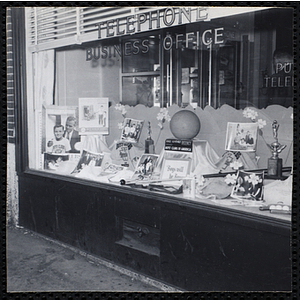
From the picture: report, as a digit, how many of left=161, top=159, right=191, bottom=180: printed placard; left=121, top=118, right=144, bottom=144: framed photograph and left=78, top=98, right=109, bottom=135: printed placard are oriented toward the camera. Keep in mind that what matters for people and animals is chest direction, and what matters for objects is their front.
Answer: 3

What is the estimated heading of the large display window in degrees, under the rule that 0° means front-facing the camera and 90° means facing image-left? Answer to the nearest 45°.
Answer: approximately 45°

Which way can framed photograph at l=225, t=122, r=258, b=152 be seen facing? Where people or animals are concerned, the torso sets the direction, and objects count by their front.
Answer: toward the camera

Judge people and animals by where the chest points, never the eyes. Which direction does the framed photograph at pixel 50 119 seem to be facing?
toward the camera

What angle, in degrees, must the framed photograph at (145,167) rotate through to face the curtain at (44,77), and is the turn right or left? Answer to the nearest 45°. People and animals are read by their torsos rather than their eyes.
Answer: approximately 90° to its right

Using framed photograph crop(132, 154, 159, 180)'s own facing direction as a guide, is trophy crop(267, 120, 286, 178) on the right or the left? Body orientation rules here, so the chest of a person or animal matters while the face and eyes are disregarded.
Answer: on its left

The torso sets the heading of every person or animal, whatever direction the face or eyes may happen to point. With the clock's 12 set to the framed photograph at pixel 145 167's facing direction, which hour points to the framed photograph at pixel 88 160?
the framed photograph at pixel 88 160 is roughly at 3 o'clock from the framed photograph at pixel 145 167.

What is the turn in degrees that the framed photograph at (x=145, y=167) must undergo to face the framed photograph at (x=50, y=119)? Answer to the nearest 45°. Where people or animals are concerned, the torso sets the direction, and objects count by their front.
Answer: approximately 90° to its right

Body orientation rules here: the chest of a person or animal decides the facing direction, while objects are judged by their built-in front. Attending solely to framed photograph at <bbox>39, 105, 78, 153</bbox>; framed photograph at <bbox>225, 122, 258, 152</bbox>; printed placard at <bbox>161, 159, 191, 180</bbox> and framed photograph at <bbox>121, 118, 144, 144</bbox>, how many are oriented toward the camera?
4

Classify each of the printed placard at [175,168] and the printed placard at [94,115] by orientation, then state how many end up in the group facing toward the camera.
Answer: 2

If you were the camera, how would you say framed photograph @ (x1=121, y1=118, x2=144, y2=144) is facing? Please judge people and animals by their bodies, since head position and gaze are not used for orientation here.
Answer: facing the viewer

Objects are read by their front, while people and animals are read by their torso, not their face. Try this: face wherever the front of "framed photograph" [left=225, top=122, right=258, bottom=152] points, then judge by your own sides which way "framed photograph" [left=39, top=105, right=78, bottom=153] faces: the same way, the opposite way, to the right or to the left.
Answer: the same way

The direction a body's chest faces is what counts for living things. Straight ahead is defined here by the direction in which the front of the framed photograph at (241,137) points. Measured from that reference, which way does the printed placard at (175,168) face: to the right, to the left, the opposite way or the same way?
the same way

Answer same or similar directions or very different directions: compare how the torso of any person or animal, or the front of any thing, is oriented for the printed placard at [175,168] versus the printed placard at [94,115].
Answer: same or similar directions

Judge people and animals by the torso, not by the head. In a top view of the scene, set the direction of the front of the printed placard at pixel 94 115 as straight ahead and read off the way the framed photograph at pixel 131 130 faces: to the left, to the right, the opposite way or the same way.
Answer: the same way

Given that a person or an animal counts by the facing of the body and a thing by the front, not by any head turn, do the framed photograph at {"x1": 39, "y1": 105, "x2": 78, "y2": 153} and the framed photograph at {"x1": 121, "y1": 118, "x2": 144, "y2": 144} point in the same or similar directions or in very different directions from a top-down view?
same or similar directions
